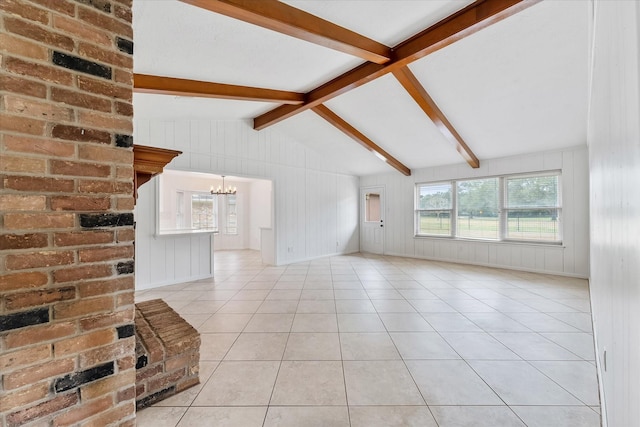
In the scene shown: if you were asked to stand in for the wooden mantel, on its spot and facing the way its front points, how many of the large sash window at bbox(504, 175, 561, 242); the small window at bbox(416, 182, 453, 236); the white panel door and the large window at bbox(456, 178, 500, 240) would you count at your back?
0

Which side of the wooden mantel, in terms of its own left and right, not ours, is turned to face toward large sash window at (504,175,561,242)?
front

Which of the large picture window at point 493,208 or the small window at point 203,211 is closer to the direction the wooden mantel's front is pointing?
the large picture window

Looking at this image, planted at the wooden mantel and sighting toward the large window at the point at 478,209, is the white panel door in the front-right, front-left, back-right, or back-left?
front-left

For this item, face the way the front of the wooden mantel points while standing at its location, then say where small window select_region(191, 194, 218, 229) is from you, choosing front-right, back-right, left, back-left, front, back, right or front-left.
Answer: left

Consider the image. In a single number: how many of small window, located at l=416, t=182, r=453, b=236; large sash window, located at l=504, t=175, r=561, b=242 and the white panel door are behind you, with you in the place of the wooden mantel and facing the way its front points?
0

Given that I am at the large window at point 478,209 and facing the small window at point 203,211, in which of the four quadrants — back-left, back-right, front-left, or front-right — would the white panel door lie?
front-right

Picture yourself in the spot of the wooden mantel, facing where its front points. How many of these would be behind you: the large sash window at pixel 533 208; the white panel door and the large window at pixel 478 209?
0

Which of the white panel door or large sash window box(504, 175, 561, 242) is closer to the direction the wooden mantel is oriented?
the large sash window

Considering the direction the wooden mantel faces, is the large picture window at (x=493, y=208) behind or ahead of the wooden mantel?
ahead

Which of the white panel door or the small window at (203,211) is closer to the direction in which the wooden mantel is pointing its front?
the white panel door

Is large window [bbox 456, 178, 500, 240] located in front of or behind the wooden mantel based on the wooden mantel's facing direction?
in front

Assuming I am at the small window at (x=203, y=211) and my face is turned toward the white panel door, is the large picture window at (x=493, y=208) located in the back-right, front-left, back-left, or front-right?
front-right

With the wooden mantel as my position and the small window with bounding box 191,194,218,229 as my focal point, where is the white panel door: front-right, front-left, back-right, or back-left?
front-right

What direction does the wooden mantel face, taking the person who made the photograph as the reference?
facing to the right of the viewer

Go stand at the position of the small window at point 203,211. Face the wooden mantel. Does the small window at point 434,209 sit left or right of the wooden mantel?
left
